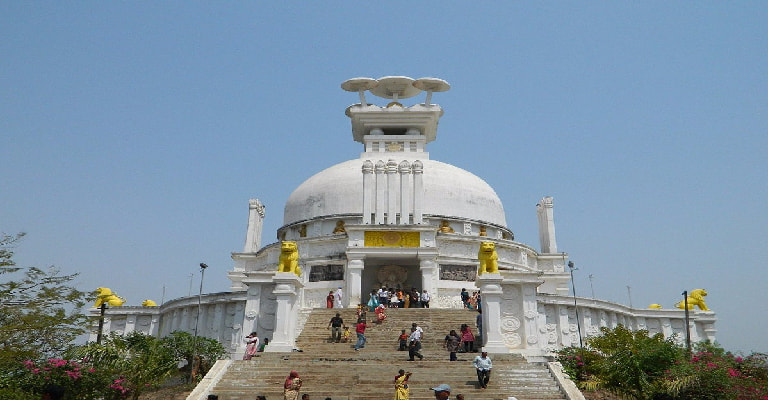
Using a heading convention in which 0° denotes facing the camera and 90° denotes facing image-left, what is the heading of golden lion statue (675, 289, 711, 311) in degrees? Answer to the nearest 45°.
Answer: approximately 270°

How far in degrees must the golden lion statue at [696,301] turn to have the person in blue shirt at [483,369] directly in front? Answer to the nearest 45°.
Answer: approximately 90° to its right

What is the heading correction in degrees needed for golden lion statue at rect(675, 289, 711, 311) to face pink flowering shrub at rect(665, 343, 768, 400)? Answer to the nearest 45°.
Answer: approximately 90° to its right

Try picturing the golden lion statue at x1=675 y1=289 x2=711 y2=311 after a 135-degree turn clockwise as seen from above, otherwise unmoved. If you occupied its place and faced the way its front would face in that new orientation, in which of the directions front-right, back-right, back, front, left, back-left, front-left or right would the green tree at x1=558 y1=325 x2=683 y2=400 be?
front-left

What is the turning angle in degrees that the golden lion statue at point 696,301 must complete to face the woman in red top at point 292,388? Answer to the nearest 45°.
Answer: approximately 90° to its right
